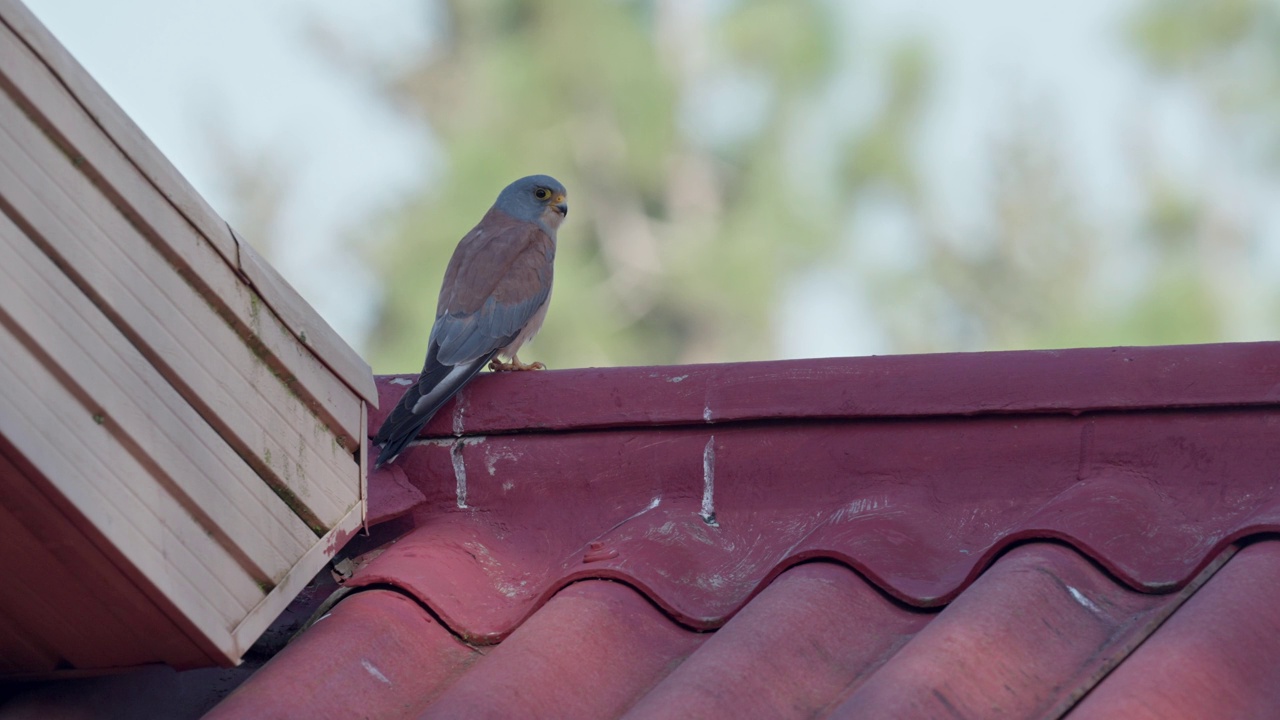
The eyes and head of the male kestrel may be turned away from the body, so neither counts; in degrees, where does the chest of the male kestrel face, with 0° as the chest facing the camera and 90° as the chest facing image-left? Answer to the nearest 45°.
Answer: approximately 225°
